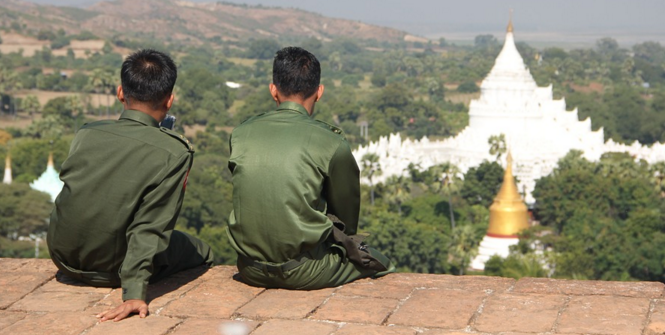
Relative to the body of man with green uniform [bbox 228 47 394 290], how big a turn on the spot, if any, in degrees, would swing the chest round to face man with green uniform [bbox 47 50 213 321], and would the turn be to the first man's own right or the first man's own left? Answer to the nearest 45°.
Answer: approximately 90° to the first man's own left

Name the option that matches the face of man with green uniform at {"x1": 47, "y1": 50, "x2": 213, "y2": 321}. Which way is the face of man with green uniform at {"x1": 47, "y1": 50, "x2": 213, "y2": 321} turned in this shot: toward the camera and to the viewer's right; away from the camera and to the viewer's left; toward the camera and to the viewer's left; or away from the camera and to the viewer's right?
away from the camera and to the viewer's right

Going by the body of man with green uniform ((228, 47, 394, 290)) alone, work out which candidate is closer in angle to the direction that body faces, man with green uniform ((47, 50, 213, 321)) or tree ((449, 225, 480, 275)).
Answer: the tree

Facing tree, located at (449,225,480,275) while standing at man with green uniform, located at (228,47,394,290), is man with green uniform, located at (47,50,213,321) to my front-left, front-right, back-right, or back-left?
back-left

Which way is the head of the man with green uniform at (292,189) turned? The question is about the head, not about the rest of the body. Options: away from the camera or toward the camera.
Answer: away from the camera

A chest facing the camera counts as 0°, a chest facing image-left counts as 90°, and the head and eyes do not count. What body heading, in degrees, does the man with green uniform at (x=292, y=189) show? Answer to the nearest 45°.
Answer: approximately 180°

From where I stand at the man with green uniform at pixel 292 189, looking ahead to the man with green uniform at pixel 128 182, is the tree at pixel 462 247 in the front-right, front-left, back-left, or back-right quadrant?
back-right

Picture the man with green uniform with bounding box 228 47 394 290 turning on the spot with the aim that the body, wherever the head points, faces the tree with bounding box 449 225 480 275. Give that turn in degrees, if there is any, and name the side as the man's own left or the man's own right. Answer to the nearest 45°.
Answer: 0° — they already face it
